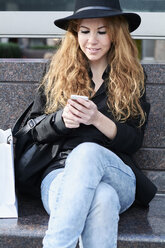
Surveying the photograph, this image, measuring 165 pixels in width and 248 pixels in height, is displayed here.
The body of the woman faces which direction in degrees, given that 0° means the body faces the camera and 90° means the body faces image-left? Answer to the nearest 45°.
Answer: approximately 0°

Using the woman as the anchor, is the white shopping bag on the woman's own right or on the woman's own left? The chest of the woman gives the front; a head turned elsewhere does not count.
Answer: on the woman's own right
